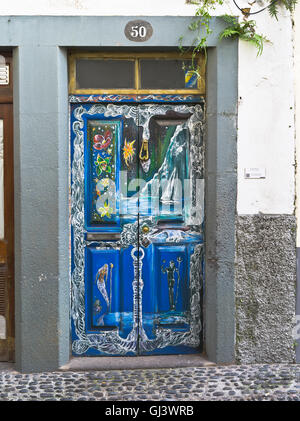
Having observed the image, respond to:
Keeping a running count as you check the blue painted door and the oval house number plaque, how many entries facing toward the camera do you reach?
2

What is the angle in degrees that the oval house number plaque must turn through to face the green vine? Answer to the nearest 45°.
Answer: approximately 90° to its left

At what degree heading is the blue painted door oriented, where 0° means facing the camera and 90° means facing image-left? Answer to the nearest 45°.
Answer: approximately 0°

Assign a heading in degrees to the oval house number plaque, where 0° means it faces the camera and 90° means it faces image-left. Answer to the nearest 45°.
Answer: approximately 0°
